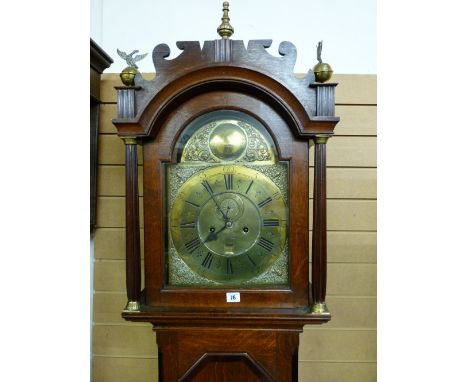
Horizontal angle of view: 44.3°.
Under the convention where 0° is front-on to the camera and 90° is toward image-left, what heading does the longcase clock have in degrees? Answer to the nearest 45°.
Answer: approximately 0°
